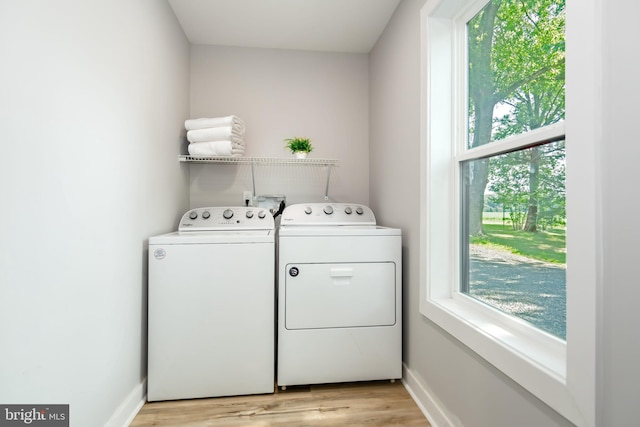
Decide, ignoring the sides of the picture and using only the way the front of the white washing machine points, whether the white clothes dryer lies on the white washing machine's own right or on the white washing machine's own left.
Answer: on the white washing machine's own left

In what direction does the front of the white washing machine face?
toward the camera

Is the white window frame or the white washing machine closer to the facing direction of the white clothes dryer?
the white window frame

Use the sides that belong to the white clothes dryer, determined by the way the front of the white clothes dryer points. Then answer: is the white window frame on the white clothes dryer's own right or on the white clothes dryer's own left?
on the white clothes dryer's own left

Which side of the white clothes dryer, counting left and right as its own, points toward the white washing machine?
right

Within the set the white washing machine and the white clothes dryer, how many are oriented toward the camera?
2
